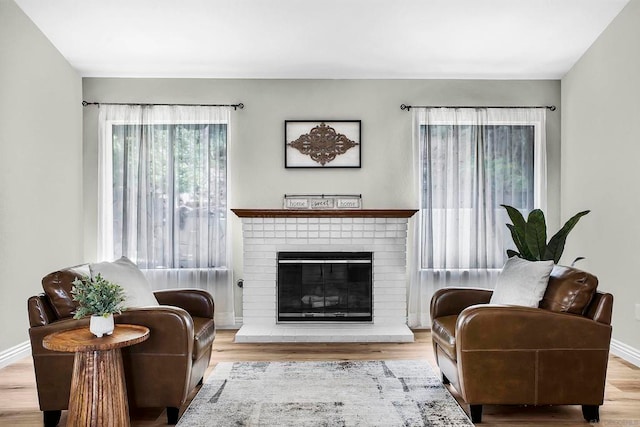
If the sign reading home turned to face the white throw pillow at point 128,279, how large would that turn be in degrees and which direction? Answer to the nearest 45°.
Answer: approximately 45° to its right

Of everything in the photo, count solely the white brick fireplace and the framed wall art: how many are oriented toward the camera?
2

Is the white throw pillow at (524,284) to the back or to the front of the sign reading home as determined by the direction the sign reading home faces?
to the front

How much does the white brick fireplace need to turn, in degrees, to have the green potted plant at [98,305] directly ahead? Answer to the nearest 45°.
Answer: approximately 45° to its right

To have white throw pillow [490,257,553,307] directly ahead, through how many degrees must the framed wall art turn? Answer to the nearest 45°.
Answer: approximately 45° to its left

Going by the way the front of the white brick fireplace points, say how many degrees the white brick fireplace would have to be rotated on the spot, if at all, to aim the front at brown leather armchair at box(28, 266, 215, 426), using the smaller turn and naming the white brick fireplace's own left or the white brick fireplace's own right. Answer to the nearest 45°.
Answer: approximately 45° to the white brick fireplace's own right

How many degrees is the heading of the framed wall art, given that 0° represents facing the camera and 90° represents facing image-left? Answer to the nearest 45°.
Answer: approximately 0°
